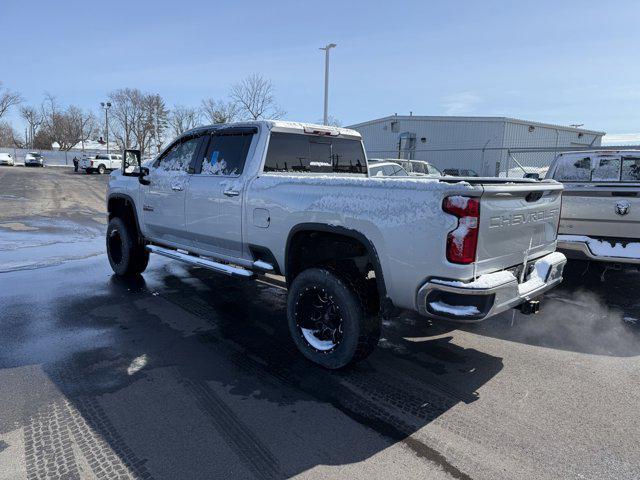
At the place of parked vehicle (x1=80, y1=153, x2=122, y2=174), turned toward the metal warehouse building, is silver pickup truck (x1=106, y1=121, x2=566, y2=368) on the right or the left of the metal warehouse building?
right

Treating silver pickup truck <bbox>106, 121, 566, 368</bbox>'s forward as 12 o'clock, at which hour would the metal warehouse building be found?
The metal warehouse building is roughly at 2 o'clock from the silver pickup truck.

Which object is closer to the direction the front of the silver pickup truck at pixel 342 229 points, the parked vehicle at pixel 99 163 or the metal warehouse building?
the parked vehicle

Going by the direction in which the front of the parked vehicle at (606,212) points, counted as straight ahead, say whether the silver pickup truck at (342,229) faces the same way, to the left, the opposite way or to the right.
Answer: to the left

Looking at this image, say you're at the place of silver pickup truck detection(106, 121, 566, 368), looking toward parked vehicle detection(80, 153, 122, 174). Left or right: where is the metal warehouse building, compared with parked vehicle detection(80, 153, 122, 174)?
right

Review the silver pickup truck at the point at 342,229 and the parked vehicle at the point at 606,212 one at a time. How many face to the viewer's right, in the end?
0

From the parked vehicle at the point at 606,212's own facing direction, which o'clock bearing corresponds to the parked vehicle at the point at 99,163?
the parked vehicle at the point at 99,163 is roughly at 10 o'clock from the parked vehicle at the point at 606,212.

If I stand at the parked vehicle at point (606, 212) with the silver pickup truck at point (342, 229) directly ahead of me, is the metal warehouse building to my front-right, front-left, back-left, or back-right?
back-right

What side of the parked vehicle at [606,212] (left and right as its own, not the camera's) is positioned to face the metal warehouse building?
front

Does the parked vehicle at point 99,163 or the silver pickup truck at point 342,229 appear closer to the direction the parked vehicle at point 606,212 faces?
the parked vehicle

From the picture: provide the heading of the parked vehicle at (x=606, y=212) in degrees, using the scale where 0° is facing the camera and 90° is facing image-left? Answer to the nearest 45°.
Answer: approximately 180°

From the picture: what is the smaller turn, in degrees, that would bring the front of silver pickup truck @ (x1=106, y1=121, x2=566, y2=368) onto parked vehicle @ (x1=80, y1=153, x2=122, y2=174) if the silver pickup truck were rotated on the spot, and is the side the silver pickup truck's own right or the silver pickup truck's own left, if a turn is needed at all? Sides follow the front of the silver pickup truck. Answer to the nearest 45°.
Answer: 0° — it already faces it

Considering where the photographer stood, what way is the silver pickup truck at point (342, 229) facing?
facing away from the viewer and to the left of the viewer

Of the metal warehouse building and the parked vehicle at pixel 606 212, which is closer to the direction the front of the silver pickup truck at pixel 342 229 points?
the metal warehouse building
